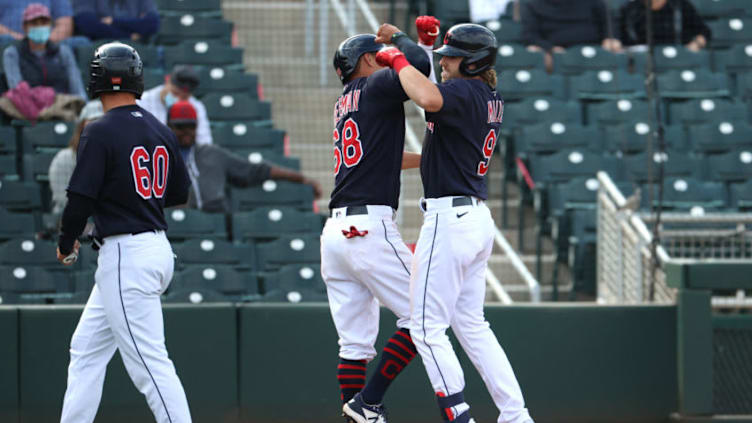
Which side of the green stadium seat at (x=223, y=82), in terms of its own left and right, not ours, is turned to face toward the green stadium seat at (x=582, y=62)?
left

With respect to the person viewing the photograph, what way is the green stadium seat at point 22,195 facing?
facing the viewer

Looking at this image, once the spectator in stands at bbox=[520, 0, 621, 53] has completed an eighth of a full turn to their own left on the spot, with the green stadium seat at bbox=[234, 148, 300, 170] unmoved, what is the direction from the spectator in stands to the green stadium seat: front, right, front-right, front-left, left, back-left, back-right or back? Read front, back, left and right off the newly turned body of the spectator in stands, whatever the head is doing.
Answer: right

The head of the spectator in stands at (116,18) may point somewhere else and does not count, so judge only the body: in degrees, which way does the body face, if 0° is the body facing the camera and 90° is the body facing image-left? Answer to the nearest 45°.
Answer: approximately 0°

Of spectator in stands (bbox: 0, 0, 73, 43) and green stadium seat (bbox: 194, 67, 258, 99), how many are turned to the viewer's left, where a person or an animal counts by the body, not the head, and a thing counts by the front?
0

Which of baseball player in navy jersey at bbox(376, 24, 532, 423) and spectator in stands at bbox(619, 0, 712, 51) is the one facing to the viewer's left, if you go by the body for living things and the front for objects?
the baseball player in navy jersey

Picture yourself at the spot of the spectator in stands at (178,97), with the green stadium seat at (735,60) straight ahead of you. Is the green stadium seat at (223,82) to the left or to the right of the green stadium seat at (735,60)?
left

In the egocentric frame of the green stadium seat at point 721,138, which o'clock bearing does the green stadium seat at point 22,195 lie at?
the green stadium seat at point 22,195 is roughly at 2 o'clock from the green stadium seat at point 721,138.

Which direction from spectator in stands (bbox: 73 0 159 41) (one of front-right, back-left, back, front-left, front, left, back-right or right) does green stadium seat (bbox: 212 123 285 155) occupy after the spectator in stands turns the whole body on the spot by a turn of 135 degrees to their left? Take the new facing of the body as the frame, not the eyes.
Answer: right

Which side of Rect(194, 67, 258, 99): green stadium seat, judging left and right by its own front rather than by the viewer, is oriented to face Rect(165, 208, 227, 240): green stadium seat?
front

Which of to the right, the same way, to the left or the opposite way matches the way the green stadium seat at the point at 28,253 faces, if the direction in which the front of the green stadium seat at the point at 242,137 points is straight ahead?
the same way

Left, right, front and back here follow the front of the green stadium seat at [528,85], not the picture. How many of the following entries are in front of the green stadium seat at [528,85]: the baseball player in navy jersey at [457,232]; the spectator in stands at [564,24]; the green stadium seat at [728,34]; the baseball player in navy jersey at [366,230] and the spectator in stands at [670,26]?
2

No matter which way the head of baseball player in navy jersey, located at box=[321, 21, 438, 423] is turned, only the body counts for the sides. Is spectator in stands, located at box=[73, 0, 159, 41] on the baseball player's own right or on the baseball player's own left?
on the baseball player's own left

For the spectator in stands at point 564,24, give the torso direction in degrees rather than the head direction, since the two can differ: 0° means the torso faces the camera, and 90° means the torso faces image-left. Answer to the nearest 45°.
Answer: approximately 0°

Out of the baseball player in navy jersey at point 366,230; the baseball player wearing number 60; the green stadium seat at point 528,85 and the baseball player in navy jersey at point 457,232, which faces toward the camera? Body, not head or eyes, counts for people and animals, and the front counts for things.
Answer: the green stadium seat

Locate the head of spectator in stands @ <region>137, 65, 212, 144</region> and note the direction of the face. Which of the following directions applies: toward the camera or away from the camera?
toward the camera

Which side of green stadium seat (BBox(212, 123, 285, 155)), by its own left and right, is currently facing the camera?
front
